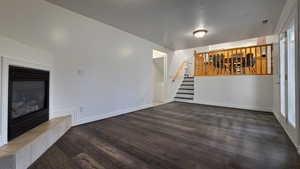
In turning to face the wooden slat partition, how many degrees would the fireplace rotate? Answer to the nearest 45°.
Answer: approximately 45° to its left

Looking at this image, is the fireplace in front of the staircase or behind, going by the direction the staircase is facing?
in front

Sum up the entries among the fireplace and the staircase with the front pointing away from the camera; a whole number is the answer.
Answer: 0

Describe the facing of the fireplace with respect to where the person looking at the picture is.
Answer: facing the viewer and to the right of the viewer

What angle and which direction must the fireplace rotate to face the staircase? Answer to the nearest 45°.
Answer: approximately 45° to its left

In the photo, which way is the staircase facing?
toward the camera

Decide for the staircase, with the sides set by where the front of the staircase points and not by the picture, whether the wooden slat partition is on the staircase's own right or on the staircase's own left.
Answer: on the staircase's own left

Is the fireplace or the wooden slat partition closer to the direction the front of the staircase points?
the fireplace

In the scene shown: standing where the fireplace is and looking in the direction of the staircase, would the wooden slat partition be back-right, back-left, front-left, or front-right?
front-right

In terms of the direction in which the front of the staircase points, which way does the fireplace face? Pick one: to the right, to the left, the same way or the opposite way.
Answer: to the left

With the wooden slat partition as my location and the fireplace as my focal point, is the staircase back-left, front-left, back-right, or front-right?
front-right

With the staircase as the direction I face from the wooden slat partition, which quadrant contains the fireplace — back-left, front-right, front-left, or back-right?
front-left
